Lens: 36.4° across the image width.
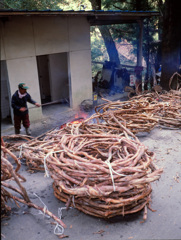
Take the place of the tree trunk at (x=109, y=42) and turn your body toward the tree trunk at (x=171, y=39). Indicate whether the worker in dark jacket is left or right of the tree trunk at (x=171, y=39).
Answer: right

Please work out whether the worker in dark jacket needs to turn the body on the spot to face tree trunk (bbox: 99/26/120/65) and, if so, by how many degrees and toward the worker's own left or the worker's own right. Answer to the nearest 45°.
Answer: approximately 90° to the worker's own left

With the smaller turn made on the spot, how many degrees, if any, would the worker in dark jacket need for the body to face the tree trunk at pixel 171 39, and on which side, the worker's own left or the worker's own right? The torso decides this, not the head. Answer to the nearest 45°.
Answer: approximately 90° to the worker's own left

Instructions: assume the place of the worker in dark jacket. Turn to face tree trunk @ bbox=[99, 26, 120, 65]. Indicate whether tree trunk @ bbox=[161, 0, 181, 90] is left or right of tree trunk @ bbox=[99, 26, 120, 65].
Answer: right

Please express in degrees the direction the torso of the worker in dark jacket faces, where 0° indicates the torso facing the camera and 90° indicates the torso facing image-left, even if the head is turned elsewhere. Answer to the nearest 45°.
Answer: approximately 315°
